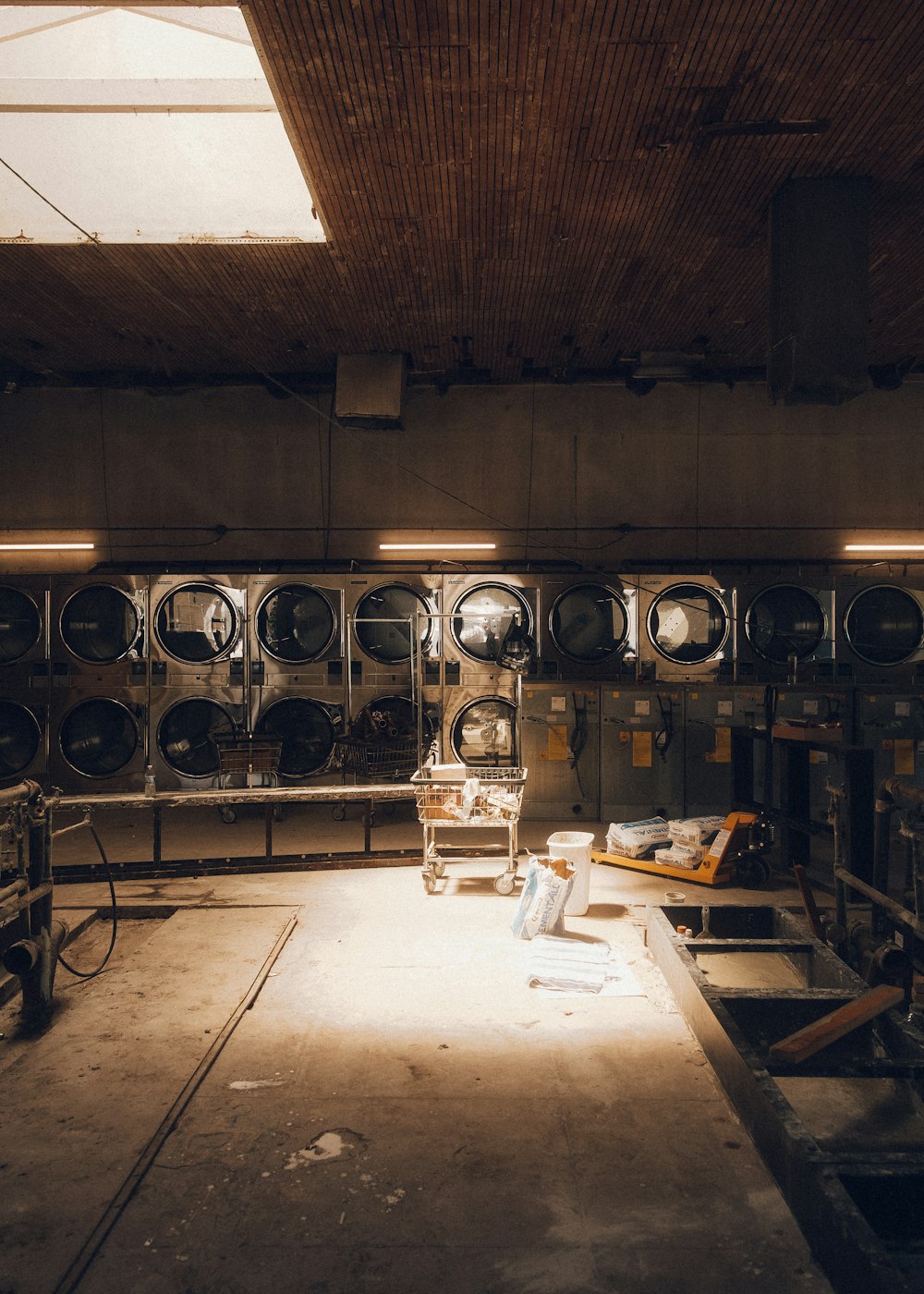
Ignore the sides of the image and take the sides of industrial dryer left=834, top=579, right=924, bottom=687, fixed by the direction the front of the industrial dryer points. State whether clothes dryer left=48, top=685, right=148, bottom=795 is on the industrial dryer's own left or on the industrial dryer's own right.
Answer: on the industrial dryer's own right

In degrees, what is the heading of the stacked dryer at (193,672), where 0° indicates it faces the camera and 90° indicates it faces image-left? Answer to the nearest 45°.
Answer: approximately 0°
